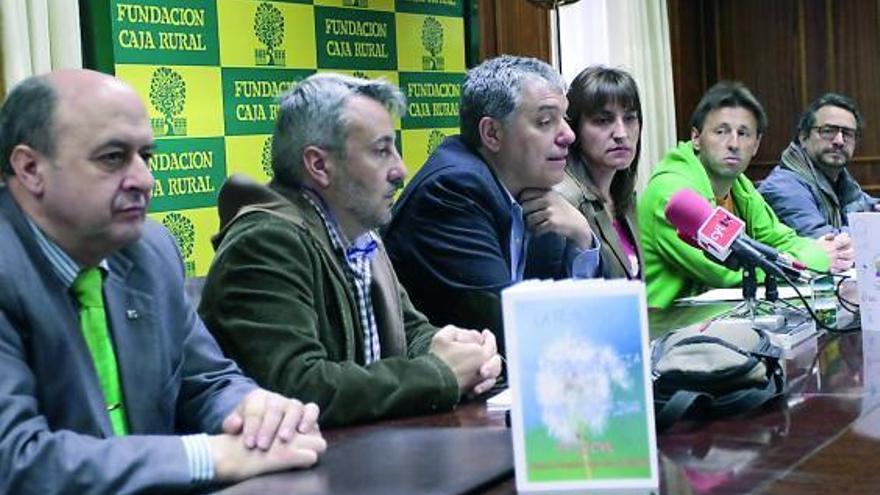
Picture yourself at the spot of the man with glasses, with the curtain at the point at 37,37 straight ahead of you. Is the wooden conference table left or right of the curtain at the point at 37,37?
left

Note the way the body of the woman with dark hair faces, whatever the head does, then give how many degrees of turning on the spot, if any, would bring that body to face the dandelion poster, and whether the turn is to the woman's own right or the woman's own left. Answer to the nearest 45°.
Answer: approximately 45° to the woman's own right

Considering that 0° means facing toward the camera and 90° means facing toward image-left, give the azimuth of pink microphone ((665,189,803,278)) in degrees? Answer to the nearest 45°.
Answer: approximately 90°

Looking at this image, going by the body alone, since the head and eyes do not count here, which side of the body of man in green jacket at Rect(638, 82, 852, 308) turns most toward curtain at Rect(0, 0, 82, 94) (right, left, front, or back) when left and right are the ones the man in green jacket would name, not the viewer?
right

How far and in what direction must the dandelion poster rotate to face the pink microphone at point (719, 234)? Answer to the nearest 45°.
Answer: approximately 180°

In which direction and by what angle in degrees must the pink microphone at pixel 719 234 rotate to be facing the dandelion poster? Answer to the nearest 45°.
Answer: approximately 90° to its left
